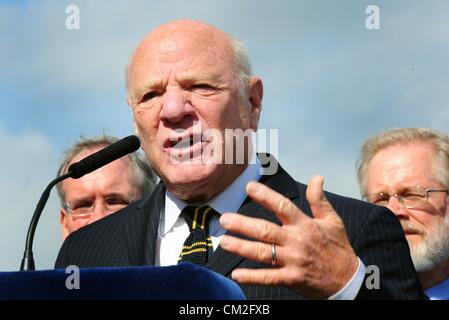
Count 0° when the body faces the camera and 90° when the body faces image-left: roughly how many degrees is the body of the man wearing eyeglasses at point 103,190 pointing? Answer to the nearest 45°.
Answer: approximately 0°

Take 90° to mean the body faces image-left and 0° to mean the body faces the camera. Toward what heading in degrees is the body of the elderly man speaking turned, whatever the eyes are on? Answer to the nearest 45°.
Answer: approximately 45°

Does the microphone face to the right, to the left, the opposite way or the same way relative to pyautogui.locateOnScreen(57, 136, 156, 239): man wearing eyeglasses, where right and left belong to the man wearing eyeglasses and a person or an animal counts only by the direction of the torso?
to the left

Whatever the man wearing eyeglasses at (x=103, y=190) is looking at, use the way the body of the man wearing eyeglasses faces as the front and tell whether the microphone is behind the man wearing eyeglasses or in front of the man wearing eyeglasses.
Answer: in front

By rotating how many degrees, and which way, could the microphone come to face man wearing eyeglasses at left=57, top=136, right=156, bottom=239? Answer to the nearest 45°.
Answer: approximately 90° to its left

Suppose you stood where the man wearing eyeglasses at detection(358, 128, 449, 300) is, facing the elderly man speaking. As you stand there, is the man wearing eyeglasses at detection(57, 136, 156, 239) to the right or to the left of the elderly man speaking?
right

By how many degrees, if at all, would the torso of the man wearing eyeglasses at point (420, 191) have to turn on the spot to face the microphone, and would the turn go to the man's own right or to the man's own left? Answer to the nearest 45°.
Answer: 0° — they already face it

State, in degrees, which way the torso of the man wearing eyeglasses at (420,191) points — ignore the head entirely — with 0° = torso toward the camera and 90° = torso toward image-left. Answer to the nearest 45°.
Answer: approximately 45°

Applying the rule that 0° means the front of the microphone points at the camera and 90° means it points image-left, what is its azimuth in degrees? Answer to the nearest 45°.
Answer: approximately 270°

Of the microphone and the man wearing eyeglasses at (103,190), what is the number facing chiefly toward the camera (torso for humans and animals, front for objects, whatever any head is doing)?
1
